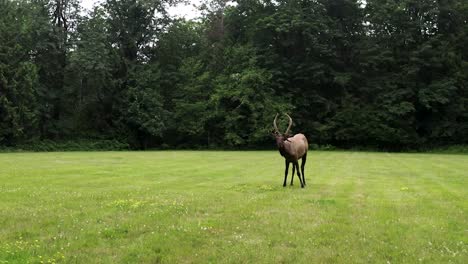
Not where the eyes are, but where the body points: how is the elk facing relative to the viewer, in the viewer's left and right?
facing the viewer and to the left of the viewer
